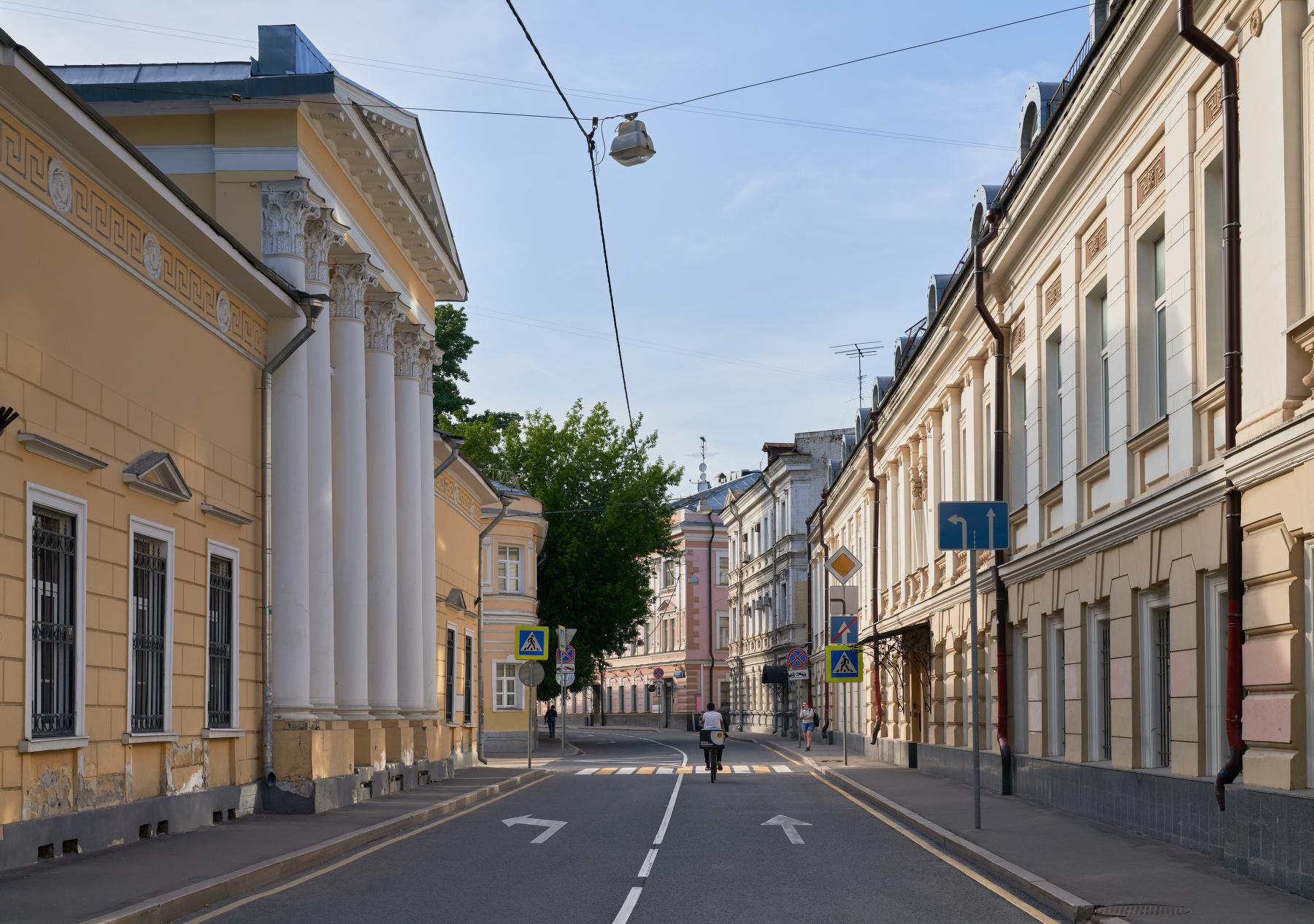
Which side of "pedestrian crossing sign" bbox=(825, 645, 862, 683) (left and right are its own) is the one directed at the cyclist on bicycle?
right

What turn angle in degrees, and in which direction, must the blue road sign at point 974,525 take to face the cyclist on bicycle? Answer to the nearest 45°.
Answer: approximately 180°

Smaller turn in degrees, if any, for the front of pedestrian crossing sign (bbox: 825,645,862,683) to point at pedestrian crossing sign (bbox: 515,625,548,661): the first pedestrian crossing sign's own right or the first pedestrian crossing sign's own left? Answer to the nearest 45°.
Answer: approximately 90° to the first pedestrian crossing sign's own right
